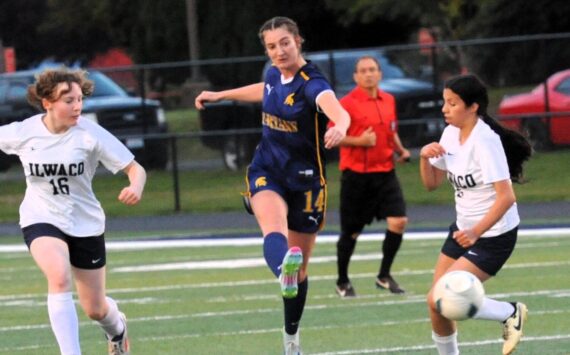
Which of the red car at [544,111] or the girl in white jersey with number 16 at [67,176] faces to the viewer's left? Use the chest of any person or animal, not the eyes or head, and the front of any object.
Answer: the red car

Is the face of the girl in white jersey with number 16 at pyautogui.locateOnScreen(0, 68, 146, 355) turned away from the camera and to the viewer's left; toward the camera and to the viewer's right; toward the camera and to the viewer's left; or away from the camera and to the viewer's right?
toward the camera and to the viewer's right

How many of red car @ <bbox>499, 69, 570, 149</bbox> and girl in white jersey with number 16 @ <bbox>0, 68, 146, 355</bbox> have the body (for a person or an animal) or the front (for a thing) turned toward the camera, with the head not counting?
1

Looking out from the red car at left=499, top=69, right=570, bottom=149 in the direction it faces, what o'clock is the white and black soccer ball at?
The white and black soccer ball is roughly at 9 o'clock from the red car.

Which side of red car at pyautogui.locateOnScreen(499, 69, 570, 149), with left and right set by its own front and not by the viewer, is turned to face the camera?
left

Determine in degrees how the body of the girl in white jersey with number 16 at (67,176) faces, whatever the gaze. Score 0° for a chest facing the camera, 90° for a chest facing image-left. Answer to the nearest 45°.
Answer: approximately 0°
